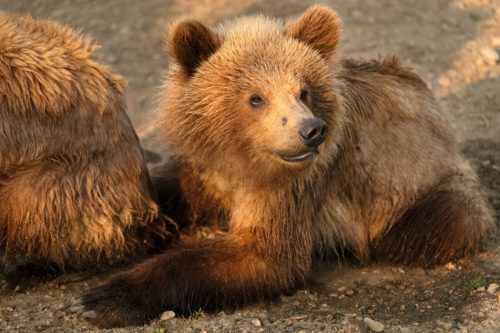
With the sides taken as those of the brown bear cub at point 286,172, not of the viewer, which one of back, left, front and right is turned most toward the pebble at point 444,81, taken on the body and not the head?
back

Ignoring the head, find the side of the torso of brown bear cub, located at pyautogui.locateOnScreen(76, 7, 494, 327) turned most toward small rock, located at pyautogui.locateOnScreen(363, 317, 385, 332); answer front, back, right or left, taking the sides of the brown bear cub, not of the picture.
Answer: left

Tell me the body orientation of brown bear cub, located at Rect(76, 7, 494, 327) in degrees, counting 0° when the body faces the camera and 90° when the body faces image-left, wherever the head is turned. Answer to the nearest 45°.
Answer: approximately 45°

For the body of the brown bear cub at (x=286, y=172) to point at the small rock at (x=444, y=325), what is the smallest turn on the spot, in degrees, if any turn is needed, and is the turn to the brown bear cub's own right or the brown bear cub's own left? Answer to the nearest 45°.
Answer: approximately 135° to the brown bear cub's own left

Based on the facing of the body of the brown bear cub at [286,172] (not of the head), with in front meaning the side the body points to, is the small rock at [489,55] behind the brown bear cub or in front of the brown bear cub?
behind
